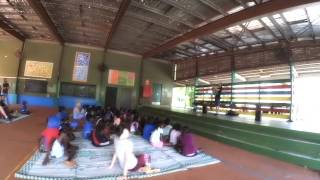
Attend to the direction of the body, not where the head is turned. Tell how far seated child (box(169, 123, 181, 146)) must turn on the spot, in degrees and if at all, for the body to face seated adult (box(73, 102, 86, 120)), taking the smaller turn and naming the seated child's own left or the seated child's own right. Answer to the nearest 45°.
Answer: approximately 90° to the seated child's own left

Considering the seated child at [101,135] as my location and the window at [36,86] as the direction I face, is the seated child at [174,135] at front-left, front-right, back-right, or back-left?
back-right

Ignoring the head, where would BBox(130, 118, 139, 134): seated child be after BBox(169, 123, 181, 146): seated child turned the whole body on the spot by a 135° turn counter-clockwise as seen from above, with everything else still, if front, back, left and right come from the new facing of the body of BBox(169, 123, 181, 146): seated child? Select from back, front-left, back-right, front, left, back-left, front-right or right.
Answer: front-right

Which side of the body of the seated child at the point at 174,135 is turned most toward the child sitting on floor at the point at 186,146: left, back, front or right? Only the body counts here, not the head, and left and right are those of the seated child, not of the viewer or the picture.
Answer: right

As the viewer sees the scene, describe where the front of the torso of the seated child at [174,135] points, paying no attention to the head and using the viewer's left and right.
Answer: facing away from the viewer and to the right of the viewer

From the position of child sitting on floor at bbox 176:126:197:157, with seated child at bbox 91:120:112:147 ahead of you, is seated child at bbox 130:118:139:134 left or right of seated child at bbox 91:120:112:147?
right

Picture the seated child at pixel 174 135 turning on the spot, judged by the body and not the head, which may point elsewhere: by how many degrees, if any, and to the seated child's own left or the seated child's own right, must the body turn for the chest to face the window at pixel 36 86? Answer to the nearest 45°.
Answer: approximately 90° to the seated child's own left

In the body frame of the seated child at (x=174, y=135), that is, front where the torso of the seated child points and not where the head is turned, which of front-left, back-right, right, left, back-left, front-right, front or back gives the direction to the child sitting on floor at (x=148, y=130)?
left
